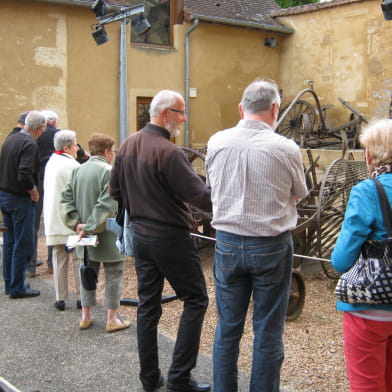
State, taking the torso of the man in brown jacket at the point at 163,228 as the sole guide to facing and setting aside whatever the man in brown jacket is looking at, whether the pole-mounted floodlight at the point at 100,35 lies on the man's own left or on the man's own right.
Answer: on the man's own left

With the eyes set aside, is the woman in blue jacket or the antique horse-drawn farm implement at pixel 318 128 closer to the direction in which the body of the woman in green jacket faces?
the antique horse-drawn farm implement

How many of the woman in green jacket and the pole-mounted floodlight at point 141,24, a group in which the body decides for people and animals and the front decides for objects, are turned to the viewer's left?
0

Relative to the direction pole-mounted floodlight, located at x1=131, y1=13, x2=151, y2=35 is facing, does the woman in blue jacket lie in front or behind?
in front

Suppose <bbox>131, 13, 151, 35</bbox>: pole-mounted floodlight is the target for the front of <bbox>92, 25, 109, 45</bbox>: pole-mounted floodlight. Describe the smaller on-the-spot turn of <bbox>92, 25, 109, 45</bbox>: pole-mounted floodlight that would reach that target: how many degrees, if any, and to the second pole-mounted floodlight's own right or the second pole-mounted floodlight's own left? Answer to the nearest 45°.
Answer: approximately 90° to the second pole-mounted floodlight's own left

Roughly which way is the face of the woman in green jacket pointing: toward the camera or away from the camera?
away from the camera

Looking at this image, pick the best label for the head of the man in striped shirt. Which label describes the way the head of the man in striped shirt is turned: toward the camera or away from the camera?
away from the camera

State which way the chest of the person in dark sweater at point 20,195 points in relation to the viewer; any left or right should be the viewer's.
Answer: facing away from the viewer and to the right of the viewer

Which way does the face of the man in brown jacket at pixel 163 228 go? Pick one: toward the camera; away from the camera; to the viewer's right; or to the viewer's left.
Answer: to the viewer's right
